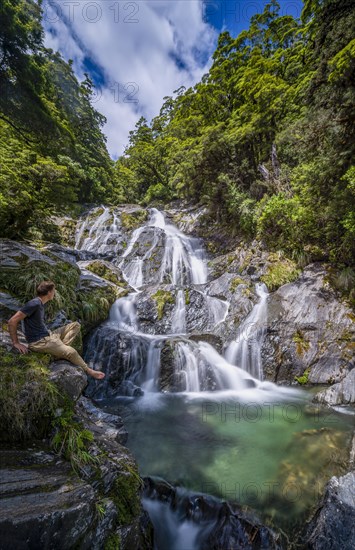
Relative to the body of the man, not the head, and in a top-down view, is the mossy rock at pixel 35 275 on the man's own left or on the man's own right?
on the man's own left

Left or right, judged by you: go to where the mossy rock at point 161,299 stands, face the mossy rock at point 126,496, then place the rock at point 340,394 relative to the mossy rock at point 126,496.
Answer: left

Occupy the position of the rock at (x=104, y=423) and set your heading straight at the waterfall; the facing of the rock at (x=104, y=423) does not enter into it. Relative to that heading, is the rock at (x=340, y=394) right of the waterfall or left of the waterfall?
right

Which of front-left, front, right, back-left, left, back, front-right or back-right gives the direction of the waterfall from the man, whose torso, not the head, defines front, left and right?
front-left

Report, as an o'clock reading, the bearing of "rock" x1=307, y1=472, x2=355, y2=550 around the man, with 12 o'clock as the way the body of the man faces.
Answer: The rock is roughly at 1 o'clock from the man.

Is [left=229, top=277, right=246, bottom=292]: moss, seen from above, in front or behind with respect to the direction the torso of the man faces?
in front

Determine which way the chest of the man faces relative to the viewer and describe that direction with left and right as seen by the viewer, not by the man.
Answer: facing to the right of the viewer

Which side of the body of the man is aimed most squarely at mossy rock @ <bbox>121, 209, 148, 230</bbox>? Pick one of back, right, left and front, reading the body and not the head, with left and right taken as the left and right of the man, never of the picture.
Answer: left

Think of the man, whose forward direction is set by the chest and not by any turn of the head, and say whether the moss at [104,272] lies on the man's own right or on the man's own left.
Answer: on the man's own left

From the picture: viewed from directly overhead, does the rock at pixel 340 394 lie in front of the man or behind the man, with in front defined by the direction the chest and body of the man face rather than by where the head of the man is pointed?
in front

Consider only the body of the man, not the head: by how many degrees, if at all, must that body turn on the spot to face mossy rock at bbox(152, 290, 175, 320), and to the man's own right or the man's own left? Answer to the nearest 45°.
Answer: approximately 45° to the man's own left

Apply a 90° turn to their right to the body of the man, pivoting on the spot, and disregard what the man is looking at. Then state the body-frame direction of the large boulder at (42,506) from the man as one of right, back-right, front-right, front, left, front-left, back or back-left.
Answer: front
